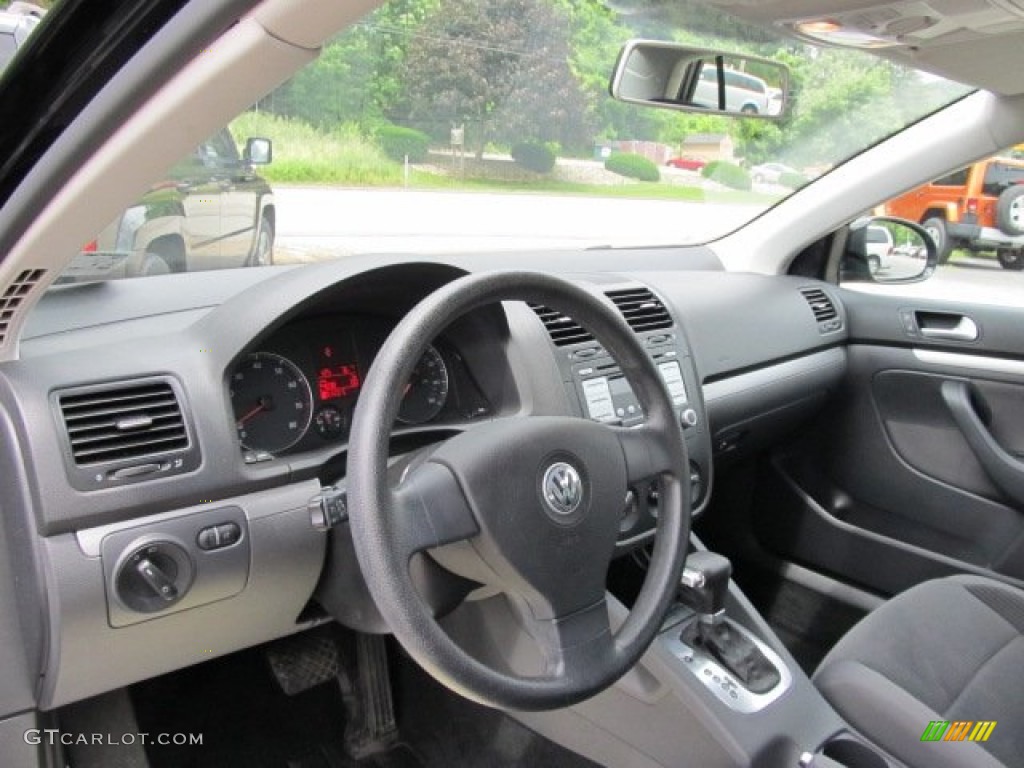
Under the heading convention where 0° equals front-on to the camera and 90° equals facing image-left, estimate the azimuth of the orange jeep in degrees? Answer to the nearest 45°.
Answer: approximately 135°

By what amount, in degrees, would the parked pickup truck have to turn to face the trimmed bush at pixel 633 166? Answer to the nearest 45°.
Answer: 0° — it already faces it

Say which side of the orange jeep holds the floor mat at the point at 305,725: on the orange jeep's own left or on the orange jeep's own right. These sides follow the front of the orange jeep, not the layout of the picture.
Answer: on the orange jeep's own left

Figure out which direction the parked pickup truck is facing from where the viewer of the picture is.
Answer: facing away from the viewer and to the right of the viewer

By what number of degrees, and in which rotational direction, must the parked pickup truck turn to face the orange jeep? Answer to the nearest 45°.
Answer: approximately 45° to its right

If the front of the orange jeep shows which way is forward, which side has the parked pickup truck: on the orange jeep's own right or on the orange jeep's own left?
on the orange jeep's own left
